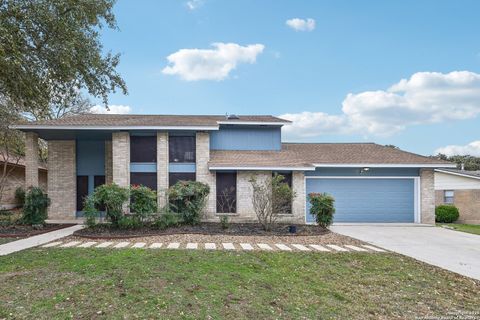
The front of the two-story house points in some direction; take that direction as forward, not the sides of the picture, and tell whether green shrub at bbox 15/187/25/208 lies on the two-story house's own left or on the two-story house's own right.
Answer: on the two-story house's own right

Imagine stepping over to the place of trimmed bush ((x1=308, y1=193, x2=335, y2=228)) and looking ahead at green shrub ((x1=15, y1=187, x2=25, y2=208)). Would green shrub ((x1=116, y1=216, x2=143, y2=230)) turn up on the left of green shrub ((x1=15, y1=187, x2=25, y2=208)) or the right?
left

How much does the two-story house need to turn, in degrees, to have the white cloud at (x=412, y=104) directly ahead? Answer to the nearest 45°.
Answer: approximately 135° to its left

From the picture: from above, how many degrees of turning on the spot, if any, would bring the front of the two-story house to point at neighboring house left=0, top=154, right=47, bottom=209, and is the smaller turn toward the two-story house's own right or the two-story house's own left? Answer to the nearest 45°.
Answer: approximately 135° to the two-story house's own right

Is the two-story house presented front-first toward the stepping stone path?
yes

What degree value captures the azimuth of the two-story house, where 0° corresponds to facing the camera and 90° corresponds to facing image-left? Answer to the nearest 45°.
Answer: approximately 0°
